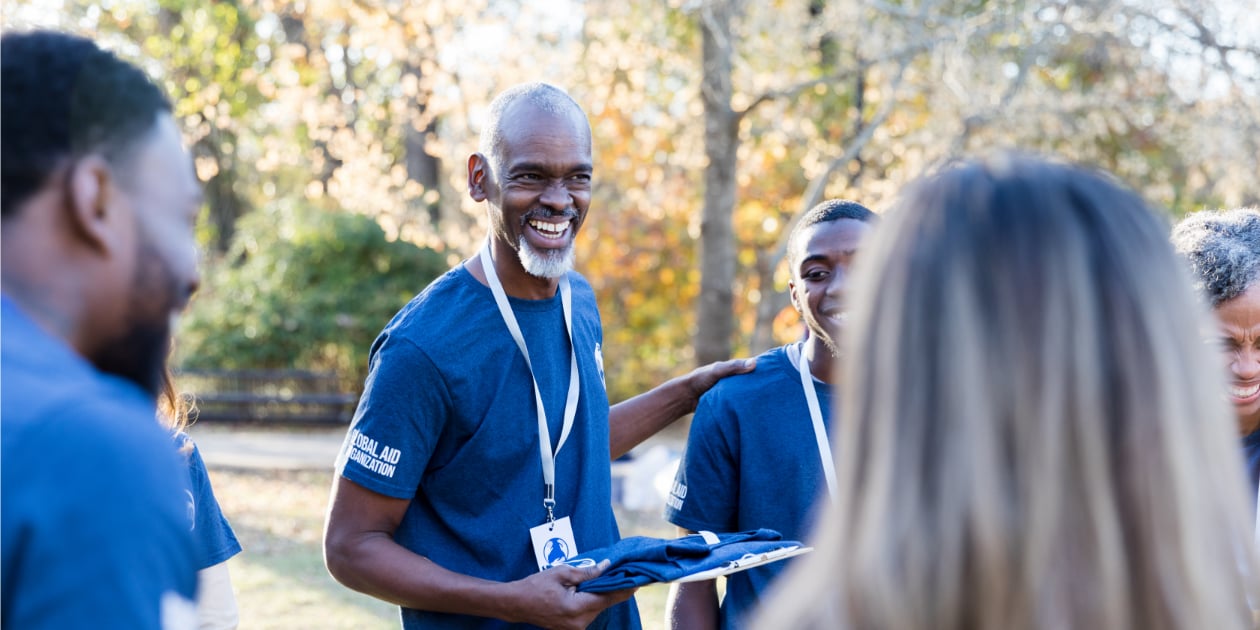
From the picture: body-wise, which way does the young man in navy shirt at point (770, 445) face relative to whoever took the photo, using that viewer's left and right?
facing the viewer and to the right of the viewer

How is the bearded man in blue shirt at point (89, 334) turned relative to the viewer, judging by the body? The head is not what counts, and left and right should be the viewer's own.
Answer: facing away from the viewer and to the right of the viewer

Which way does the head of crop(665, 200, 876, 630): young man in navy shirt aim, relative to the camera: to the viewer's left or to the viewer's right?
to the viewer's right

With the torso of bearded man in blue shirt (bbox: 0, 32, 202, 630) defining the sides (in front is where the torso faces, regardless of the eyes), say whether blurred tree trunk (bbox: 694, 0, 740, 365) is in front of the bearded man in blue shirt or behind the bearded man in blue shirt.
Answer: in front

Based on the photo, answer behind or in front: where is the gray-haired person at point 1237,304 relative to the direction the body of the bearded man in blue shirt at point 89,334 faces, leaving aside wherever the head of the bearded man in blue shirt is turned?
in front

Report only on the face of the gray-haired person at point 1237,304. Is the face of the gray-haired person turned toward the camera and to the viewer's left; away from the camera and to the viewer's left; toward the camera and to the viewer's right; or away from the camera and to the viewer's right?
toward the camera and to the viewer's left

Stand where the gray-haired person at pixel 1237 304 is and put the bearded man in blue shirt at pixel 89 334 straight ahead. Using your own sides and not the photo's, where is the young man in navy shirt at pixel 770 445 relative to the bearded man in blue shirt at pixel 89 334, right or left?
right

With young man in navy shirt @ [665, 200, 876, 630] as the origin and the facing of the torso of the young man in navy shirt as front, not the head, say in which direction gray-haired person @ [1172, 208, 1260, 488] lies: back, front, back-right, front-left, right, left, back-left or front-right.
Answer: front-left
